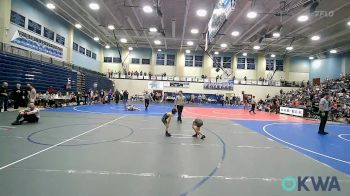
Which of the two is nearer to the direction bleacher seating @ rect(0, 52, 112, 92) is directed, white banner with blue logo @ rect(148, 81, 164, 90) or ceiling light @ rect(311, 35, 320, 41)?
the ceiling light

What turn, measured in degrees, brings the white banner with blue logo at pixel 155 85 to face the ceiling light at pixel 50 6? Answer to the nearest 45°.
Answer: approximately 45° to its right

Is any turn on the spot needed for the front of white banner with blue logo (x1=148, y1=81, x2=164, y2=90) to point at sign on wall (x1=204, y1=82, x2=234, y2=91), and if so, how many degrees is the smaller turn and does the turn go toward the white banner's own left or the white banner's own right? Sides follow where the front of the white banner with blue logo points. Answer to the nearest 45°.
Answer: approximately 90° to the white banner's own left

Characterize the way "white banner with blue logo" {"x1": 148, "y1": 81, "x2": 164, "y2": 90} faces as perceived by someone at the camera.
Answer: facing the viewer

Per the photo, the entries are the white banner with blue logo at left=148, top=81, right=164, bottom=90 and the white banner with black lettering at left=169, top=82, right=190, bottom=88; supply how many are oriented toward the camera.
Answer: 2

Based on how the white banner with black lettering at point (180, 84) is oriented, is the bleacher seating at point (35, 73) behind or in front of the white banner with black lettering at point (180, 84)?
in front

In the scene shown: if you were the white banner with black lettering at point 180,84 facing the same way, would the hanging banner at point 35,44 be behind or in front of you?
in front

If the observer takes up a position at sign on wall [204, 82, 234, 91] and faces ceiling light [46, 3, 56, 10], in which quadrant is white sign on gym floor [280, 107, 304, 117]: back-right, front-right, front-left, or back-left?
front-left

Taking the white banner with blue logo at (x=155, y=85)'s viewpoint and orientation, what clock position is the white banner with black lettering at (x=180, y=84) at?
the white banner with black lettering at (x=180, y=84) is roughly at 9 o'clock from the white banner with blue logo at (x=155, y=85).

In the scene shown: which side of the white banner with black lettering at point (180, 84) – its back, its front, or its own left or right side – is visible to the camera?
front

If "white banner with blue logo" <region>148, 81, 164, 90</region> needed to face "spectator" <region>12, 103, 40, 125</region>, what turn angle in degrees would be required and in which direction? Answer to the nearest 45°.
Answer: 0° — it already faces them

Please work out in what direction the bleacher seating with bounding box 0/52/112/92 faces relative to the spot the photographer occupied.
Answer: facing the viewer and to the right of the viewer

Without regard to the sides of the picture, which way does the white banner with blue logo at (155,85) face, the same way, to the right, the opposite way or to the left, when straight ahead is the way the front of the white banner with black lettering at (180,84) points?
the same way

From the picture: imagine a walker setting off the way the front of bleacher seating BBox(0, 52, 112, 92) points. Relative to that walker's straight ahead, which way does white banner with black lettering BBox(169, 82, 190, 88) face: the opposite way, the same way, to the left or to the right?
to the right
